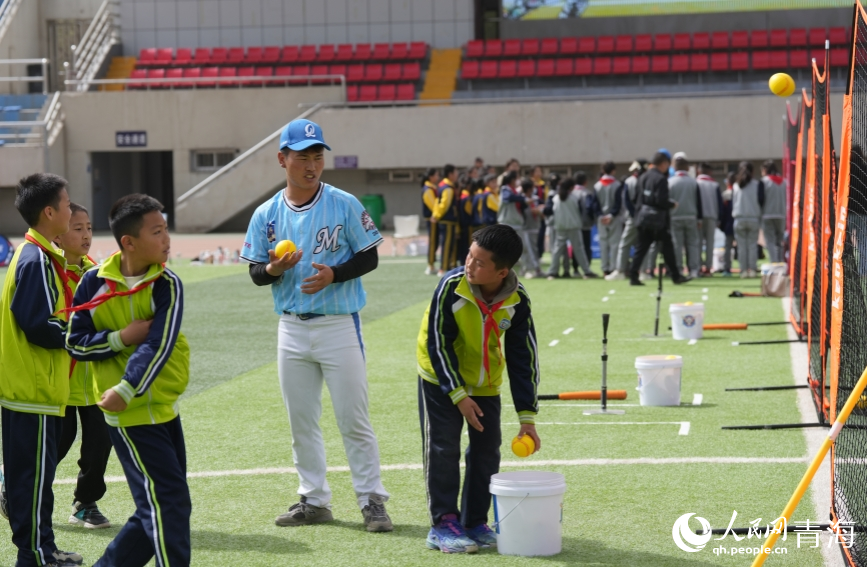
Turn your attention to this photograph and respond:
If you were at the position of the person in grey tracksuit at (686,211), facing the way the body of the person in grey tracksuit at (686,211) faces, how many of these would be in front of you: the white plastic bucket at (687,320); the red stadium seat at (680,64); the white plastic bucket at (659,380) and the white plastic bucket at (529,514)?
1

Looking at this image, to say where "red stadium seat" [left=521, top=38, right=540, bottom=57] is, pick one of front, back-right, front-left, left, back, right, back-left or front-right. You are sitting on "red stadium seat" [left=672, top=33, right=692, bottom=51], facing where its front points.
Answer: right

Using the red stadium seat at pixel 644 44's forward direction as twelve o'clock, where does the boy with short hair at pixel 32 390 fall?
The boy with short hair is roughly at 12 o'clock from the red stadium seat.

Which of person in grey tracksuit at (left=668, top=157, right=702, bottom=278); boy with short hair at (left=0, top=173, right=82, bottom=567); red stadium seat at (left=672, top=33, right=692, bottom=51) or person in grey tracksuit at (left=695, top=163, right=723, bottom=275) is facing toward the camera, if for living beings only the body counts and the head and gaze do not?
the red stadium seat

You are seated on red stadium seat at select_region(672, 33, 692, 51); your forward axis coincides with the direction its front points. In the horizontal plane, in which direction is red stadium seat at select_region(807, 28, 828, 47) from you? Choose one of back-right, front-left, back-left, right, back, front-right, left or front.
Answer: left

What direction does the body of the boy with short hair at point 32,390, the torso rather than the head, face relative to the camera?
to the viewer's right

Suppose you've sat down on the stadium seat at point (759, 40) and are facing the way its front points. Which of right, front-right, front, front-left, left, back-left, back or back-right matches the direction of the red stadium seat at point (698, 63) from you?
front-right

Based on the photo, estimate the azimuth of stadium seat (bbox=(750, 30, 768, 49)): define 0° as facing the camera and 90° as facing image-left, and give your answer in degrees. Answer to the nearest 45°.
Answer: approximately 0°

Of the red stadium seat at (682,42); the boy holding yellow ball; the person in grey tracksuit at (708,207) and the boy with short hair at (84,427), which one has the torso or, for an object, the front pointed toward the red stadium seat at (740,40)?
the person in grey tracksuit

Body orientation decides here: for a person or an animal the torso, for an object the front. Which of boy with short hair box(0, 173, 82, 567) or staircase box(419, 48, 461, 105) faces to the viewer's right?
the boy with short hair

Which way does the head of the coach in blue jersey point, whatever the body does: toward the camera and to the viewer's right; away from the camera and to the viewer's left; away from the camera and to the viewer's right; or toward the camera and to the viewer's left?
toward the camera and to the viewer's right

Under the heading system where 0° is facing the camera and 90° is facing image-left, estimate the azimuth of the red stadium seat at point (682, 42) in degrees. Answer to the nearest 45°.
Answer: approximately 0°

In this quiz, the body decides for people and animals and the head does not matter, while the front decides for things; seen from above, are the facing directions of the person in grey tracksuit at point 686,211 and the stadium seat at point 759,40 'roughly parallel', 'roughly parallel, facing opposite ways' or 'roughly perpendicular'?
roughly parallel, facing opposite ways

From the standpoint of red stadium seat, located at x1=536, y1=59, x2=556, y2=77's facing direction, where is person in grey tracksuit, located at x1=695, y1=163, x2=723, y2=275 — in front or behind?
in front

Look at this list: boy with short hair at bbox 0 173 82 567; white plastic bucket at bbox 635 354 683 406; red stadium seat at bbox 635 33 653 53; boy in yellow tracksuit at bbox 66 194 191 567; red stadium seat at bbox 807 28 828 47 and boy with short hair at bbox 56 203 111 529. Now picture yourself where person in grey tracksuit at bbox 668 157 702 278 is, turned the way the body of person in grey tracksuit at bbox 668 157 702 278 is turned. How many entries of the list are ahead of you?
2

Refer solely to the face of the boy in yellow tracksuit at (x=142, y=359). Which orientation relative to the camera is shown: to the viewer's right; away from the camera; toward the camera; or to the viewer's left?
to the viewer's right

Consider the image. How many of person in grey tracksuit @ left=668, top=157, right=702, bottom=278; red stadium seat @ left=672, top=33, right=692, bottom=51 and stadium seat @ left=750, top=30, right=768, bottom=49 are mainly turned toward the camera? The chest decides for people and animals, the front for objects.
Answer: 2

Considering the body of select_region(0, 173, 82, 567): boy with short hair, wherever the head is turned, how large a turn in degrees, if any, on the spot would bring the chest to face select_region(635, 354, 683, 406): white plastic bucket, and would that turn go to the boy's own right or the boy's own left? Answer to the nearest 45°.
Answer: approximately 45° to the boy's own left

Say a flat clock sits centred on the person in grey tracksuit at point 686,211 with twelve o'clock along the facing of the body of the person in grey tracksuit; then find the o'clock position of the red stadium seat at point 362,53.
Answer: The red stadium seat is roughly at 11 o'clock from the person in grey tracksuit.

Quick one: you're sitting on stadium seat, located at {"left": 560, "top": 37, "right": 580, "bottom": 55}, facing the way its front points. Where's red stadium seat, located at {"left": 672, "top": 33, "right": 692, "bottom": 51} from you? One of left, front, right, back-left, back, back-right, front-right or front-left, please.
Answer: left

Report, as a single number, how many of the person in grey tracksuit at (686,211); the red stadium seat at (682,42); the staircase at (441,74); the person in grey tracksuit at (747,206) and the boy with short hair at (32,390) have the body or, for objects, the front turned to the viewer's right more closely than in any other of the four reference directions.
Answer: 1

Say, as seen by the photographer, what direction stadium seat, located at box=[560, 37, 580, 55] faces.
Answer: facing the viewer
